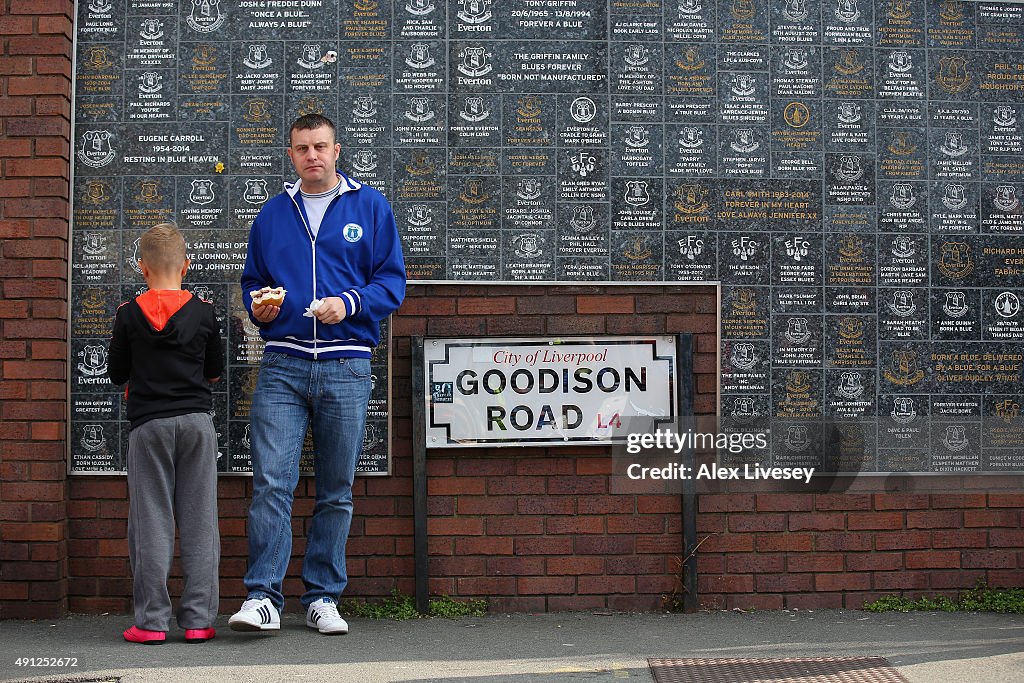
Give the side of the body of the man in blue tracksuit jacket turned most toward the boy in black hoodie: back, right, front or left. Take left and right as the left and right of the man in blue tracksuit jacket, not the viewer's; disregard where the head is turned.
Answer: right

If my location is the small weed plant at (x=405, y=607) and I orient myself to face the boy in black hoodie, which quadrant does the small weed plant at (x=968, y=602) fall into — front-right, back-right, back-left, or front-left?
back-left

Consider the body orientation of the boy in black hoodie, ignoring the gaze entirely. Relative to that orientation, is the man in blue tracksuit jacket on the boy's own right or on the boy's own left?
on the boy's own right

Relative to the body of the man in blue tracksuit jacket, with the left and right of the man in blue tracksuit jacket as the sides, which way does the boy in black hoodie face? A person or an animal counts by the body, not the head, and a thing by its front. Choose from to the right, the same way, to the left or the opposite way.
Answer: the opposite way

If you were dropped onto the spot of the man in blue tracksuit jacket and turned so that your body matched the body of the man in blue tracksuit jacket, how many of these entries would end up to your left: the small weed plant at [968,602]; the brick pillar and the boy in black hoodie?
1

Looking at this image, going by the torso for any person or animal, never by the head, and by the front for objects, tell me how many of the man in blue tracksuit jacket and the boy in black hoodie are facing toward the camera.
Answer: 1

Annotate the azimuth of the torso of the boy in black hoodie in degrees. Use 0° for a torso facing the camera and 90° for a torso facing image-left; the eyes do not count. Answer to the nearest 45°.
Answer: approximately 180°

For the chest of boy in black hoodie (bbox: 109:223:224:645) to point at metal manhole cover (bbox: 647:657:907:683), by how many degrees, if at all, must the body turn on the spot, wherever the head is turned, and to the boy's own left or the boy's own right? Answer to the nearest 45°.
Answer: approximately 135° to the boy's own right

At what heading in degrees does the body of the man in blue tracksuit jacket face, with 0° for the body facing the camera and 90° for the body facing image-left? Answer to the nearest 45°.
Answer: approximately 0°

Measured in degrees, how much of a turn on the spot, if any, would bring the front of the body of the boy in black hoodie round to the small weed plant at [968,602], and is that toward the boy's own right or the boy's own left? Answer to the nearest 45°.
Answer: approximately 90° to the boy's own right

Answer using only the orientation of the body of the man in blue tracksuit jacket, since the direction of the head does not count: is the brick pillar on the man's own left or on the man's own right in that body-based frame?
on the man's own right

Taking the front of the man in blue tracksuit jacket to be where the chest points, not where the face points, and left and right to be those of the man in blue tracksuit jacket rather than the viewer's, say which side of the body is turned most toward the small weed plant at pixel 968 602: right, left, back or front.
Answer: left

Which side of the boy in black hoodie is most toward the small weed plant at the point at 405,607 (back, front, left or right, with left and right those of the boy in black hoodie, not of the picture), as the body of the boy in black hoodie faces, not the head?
right
